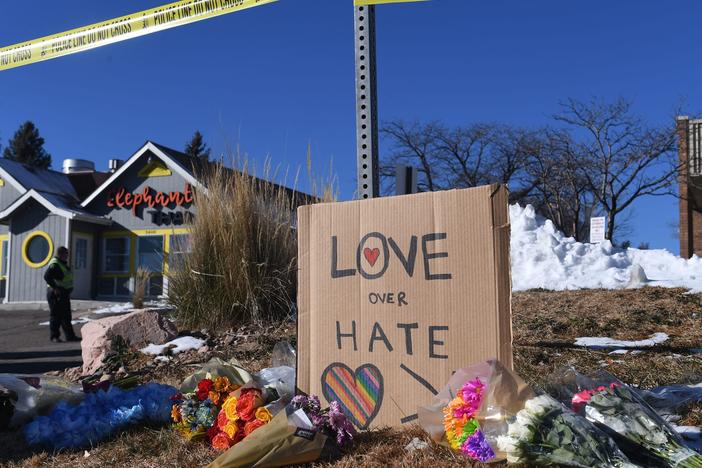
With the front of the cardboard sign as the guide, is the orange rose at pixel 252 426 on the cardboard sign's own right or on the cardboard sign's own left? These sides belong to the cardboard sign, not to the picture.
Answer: on the cardboard sign's own right

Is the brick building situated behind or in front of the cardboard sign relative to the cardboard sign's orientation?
behind

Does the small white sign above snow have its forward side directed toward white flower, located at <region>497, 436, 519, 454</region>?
yes

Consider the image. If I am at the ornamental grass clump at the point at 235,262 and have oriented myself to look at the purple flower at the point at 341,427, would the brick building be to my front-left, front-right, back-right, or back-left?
back-left

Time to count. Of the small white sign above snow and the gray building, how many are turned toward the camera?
2

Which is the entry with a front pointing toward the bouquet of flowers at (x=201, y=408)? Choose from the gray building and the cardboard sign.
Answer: the gray building

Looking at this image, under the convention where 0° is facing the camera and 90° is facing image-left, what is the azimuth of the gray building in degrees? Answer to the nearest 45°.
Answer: approximately 0°
